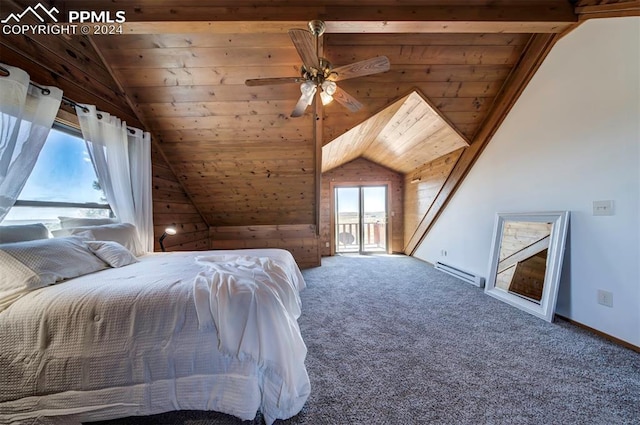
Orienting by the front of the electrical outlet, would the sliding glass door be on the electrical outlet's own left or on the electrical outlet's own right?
on the electrical outlet's own right

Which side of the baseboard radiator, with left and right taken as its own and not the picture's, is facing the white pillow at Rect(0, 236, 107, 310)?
front

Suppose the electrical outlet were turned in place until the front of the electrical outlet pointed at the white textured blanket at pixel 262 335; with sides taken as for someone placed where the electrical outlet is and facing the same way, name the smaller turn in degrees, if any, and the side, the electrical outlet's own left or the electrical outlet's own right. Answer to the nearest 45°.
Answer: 0° — it already faces it

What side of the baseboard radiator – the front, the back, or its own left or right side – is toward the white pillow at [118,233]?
front

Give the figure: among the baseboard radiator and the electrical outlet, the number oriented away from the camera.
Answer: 0

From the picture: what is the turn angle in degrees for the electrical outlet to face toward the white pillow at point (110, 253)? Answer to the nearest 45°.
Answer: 0° — it already faces it

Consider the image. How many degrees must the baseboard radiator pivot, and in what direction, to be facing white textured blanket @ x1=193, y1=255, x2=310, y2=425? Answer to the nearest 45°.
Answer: approximately 45° to its left

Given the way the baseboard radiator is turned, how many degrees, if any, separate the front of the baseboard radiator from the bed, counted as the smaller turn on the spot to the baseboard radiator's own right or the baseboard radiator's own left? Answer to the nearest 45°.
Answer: approximately 45° to the baseboard radiator's own left

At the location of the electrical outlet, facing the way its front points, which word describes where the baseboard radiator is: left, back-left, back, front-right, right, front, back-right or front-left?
right

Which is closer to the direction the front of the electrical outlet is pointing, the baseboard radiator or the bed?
the bed

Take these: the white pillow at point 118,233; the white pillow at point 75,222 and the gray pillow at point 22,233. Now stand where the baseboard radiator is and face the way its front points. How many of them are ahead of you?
3

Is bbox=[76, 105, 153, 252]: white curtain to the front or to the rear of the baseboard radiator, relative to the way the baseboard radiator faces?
to the front

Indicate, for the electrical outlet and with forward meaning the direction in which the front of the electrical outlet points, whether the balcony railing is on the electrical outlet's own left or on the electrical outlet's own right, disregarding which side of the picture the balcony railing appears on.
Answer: on the electrical outlet's own right

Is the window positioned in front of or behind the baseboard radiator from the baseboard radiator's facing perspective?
in front

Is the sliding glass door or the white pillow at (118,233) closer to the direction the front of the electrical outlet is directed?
the white pillow

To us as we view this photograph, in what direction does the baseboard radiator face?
facing the viewer and to the left of the viewer
